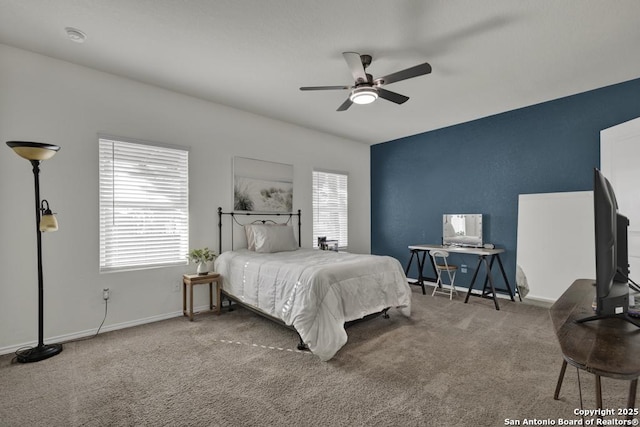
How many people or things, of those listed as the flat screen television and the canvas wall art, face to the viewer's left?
1

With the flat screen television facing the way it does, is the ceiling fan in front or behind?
in front

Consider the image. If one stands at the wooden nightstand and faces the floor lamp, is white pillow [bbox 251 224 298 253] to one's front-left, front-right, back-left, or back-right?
back-left

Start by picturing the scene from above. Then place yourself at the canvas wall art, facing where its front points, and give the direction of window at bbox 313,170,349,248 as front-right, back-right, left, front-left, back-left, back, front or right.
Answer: left

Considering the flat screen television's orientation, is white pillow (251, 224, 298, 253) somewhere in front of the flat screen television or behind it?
in front

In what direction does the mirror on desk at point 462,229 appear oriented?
toward the camera

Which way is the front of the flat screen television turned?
to the viewer's left

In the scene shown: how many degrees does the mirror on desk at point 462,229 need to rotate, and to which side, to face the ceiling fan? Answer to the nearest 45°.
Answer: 0° — it already faces it

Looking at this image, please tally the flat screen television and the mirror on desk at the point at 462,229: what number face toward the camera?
1

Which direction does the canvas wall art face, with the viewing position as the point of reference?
facing the viewer and to the right of the viewer

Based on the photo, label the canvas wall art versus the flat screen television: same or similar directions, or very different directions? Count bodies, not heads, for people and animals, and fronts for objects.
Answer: very different directions

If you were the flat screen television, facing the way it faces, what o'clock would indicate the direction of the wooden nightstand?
The wooden nightstand is roughly at 12 o'clock from the flat screen television.

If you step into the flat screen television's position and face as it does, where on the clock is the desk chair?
The desk chair is roughly at 2 o'clock from the flat screen television.

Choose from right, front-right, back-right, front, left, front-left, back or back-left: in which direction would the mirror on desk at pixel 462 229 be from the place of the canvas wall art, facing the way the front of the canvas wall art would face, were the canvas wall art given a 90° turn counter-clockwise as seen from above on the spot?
front-right
